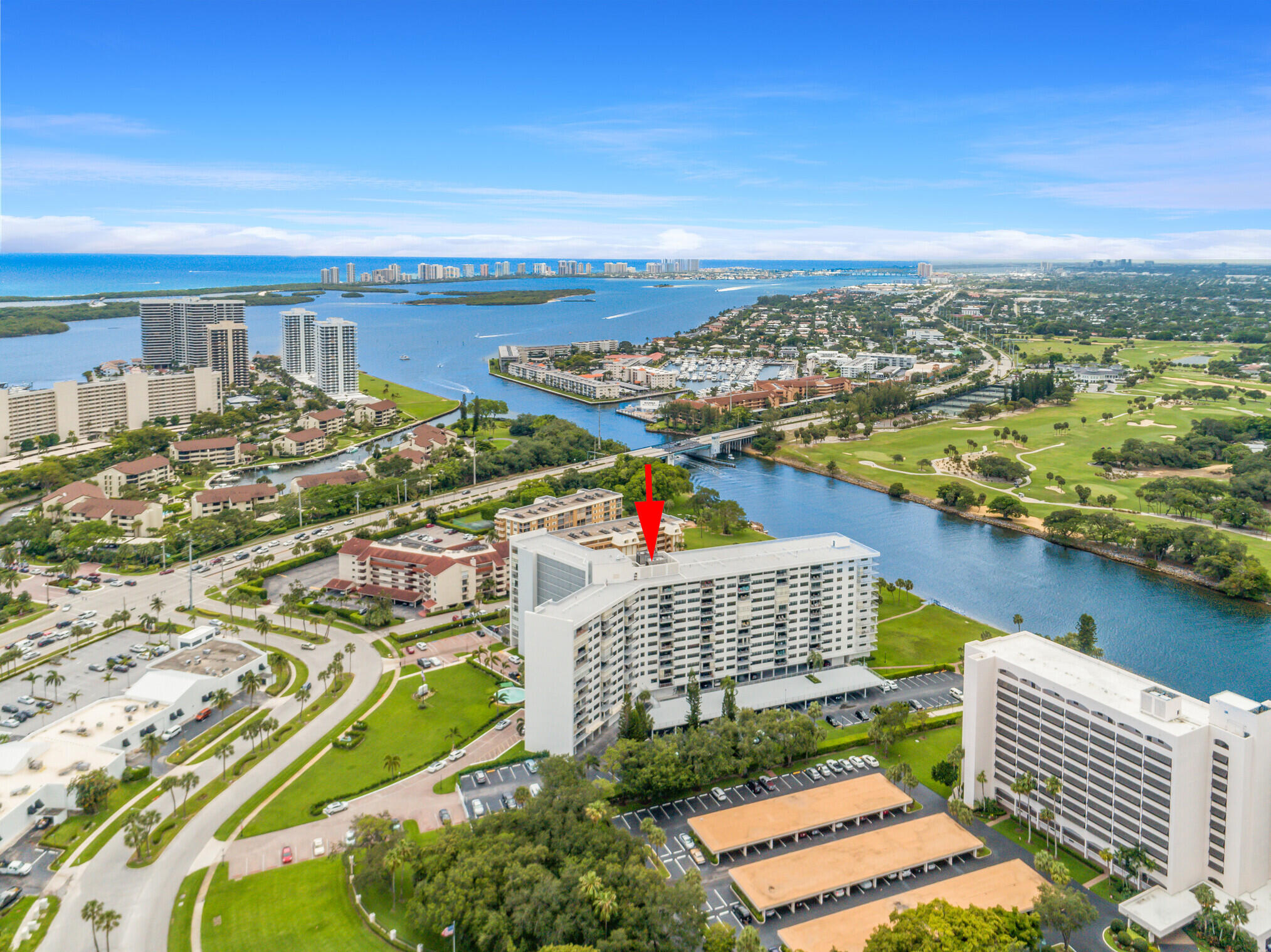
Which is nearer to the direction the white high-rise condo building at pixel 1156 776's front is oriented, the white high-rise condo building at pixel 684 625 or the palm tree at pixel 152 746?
the palm tree

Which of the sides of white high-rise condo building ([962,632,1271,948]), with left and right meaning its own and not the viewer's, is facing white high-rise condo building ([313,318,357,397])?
right

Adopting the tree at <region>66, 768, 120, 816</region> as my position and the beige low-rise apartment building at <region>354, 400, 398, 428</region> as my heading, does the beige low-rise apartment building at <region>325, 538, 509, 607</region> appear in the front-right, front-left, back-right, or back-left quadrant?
front-right

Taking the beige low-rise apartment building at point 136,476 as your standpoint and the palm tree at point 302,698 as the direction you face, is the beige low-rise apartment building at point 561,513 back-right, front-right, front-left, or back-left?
front-left

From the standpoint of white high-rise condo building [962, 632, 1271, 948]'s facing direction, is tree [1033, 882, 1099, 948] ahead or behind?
ahead

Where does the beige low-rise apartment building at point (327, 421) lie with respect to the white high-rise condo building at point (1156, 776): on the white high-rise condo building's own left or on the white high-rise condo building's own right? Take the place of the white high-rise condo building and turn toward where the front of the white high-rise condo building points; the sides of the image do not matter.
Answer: on the white high-rise condo building's own right

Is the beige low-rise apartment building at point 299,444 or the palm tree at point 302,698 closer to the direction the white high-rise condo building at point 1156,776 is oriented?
the palm tree

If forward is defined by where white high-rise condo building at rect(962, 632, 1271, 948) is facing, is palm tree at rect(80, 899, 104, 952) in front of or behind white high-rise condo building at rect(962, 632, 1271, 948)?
in front
